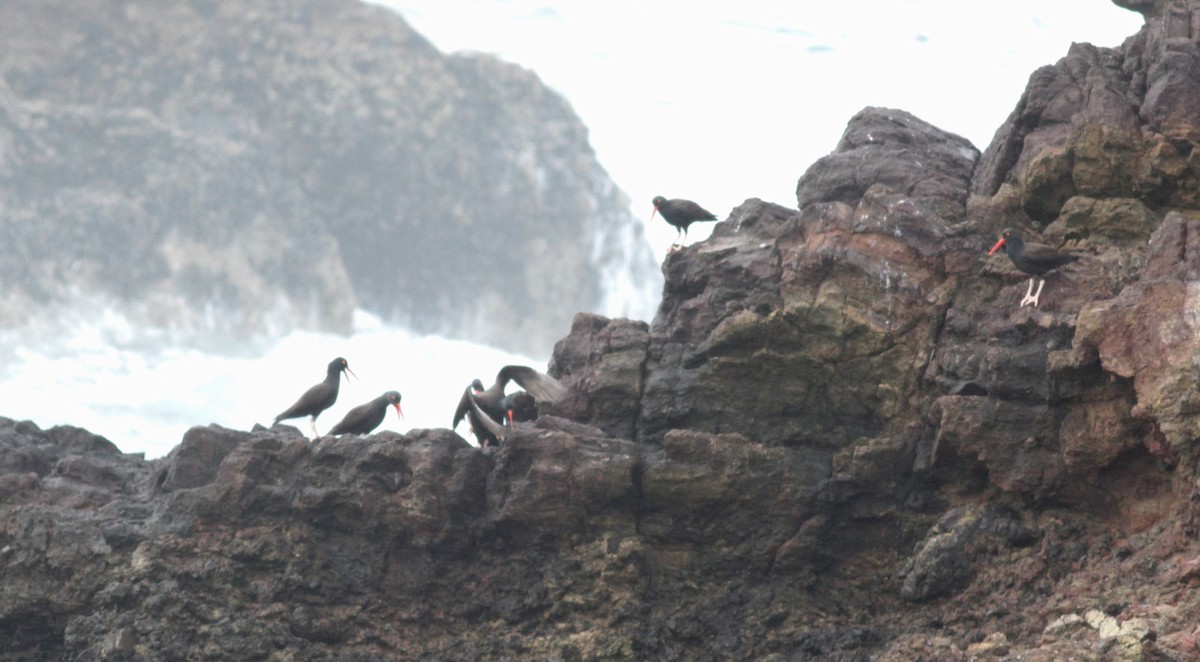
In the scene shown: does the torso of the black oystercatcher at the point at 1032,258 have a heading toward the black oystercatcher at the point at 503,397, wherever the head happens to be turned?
yes

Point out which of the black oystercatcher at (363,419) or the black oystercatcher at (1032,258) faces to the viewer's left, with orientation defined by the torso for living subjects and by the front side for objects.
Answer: the black oystercatcher at (1032,258)

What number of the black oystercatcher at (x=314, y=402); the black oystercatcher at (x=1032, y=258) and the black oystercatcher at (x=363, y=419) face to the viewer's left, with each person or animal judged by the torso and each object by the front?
1

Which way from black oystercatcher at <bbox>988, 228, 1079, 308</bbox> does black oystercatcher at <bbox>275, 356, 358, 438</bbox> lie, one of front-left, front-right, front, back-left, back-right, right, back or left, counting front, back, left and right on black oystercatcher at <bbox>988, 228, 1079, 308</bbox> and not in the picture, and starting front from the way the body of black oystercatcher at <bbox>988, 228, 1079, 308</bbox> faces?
front

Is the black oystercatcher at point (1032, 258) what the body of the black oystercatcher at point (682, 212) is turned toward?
no

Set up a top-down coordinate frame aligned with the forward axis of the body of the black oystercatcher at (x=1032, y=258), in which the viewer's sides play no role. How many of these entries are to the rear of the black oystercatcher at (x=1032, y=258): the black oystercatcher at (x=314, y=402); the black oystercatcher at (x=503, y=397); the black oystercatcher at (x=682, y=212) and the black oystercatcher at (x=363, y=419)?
0

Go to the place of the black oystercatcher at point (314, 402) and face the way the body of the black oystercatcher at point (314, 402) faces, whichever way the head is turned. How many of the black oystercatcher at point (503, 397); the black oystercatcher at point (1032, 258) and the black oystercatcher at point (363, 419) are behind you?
0

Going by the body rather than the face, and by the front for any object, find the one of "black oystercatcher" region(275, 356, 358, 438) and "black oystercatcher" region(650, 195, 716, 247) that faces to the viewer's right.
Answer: "black oystercatcher" region(275, 356, 358, 438)

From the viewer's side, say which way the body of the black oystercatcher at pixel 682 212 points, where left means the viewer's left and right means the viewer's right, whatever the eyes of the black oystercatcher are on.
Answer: facing to the left of the viewer

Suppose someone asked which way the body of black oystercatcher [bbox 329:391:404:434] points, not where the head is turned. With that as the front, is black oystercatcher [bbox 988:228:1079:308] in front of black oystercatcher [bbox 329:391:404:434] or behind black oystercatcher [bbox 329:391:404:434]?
in front

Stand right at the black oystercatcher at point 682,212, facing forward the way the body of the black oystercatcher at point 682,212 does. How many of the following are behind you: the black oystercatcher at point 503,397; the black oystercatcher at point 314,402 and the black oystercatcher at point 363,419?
0

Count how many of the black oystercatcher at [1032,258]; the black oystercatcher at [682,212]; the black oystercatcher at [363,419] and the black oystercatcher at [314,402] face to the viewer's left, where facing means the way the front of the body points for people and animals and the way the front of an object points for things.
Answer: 2

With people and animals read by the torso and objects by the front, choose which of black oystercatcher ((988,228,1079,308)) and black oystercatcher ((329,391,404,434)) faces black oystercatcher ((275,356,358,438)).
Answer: black oystercatcher ((988,228,1079,308))

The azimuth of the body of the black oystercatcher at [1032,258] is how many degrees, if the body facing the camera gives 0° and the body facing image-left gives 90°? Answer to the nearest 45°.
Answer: approximately 90°

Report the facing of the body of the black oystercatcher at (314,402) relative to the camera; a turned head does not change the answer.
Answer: to the viewer's right

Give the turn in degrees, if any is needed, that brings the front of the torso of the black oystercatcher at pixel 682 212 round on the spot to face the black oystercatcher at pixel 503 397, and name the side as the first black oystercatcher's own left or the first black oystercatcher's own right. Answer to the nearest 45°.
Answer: approximately 45° to the first black oystercatcher's own left

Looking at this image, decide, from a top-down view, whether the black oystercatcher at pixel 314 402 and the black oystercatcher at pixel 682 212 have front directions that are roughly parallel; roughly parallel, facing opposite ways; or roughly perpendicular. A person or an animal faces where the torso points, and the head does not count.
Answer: roughly parallel, facing opposite ways

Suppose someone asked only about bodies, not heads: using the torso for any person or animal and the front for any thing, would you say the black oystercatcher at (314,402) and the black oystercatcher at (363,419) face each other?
no

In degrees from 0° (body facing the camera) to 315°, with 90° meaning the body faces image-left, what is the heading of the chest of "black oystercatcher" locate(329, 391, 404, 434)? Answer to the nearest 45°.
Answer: approximately 270°

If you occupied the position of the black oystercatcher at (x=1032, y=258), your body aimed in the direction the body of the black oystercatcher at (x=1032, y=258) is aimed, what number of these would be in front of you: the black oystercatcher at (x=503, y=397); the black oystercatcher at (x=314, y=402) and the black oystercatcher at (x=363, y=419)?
3
